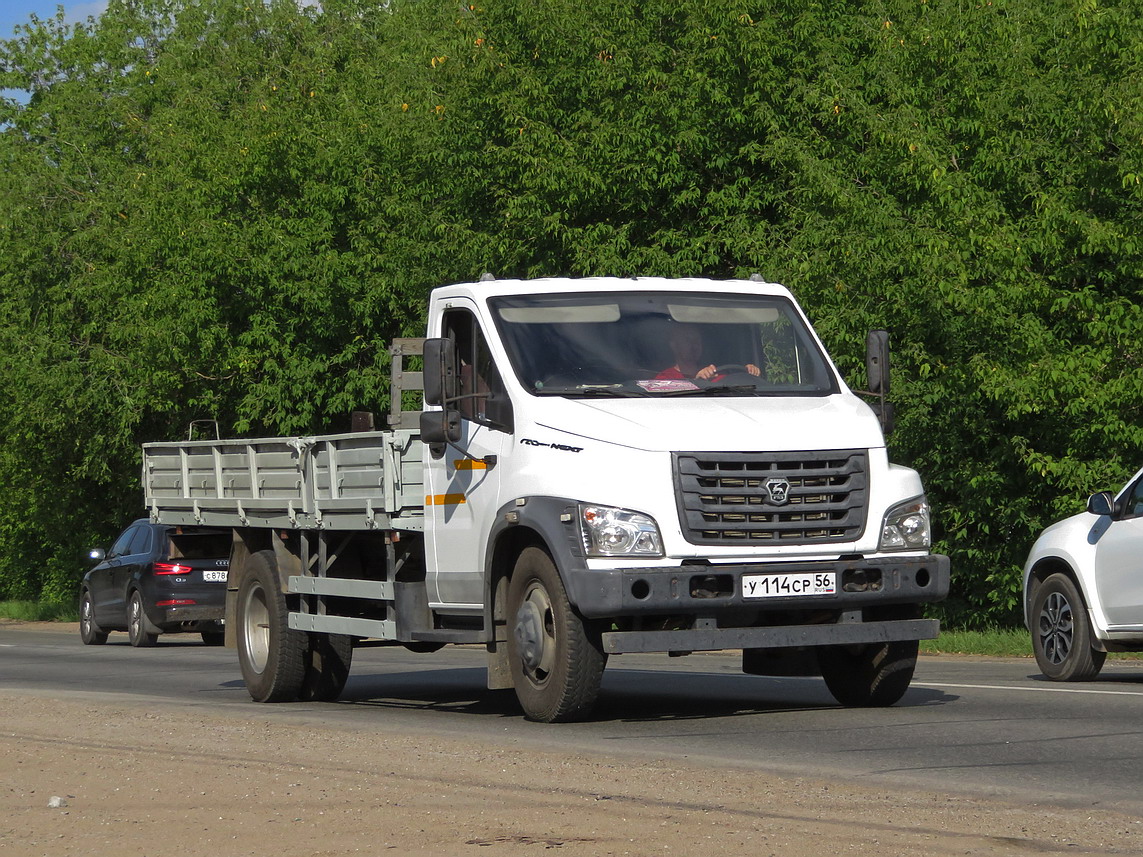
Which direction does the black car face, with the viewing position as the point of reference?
facing away from the viewer and to the left of the viewer

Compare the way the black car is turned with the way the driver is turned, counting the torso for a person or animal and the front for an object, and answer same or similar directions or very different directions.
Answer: very different directions

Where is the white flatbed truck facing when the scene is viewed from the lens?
facing the viewer and to the right of the viewer

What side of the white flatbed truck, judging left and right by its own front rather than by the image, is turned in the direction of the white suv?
left

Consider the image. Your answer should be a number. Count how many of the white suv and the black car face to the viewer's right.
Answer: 0

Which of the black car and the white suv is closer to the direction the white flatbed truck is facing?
the white suv

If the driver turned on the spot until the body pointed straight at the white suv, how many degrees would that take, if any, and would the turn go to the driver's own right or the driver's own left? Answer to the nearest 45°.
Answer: approximately 90° to the driver's own left

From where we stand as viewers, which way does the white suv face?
facing away from the viewer and to the left of the viewer

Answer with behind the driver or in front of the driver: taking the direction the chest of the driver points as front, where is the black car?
behind

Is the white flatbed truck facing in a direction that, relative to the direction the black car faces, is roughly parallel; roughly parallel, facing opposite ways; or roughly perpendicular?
roughly parallel, facing opposite ways
